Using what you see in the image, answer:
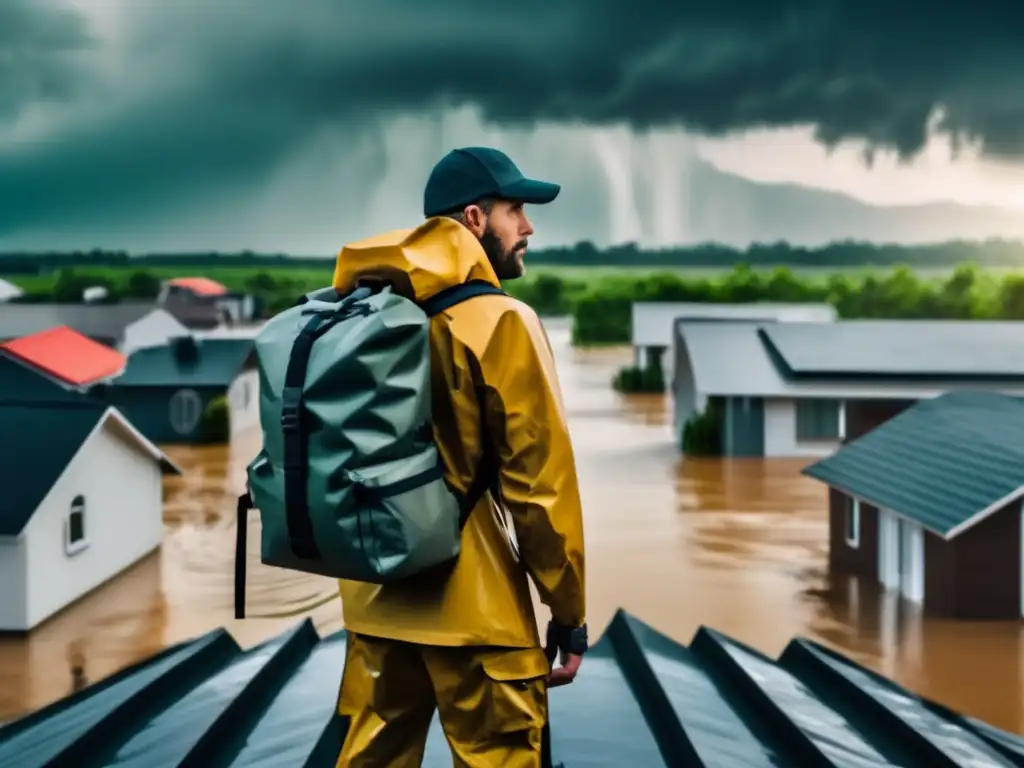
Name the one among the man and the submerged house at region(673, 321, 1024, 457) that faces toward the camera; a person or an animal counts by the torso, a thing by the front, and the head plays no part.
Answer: the submerged house

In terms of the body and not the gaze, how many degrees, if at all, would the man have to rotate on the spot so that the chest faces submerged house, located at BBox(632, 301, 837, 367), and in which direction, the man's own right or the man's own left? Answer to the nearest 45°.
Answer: approximately 45° to the man's own left

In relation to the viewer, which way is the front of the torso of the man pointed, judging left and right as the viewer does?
facing away from the viewer and to the right of the viewer

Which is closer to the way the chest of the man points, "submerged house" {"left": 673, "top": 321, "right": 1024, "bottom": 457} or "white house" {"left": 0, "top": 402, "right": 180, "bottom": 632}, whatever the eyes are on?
the submerged house

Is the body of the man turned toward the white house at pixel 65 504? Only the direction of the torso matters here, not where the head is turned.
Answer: no

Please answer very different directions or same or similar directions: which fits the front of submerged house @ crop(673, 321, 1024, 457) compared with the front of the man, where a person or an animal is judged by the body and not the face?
very different directions

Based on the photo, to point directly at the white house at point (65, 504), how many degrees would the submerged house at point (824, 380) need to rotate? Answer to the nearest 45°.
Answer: approximately 45° to its right

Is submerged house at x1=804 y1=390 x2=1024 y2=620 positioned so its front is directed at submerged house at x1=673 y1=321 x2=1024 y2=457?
no

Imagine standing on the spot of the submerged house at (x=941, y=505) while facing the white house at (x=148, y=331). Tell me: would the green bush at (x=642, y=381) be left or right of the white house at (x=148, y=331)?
right

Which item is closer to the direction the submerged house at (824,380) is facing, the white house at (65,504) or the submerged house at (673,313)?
the white house

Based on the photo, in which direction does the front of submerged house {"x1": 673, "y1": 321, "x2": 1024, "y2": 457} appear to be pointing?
toward the camera

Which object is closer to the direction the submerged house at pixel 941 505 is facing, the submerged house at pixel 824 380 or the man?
the man

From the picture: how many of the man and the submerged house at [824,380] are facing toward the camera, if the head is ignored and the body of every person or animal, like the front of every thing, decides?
1

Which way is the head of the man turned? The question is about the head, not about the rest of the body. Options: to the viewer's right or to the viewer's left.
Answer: to the viewer's right

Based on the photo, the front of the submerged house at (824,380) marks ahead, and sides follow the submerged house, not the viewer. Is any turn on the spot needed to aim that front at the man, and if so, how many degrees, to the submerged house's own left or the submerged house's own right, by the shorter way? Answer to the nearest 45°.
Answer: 0° — it already faces them

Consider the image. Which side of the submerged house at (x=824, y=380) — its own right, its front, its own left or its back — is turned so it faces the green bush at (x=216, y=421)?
right

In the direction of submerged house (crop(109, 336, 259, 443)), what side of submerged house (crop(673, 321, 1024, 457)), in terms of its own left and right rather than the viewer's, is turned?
right

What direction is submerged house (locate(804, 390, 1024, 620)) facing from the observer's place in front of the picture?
facing the viewer and to the left of the viewer
